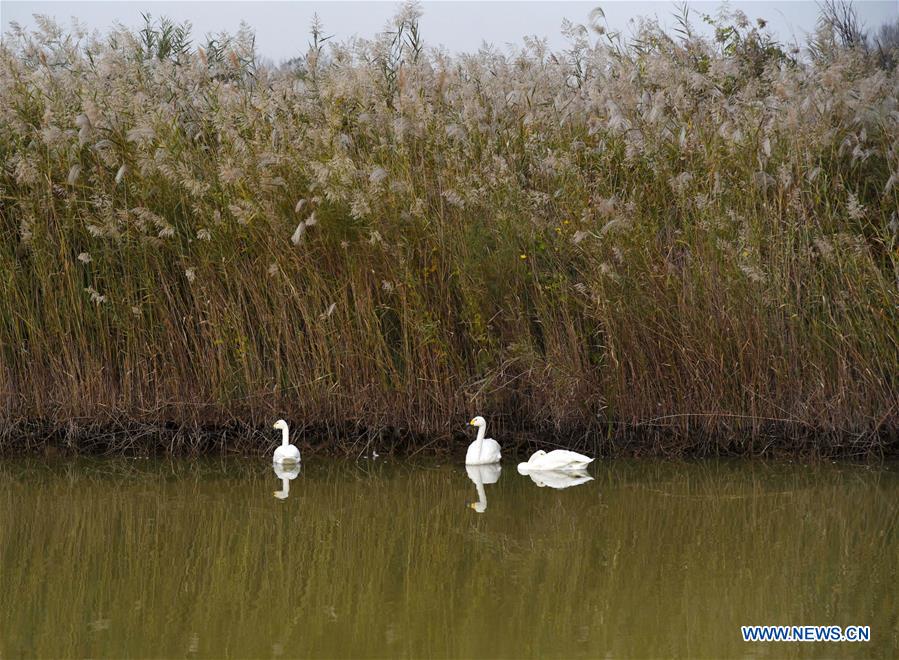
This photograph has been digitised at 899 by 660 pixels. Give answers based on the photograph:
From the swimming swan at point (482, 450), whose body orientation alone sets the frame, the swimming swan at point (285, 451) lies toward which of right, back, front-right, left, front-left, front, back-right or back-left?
front-right

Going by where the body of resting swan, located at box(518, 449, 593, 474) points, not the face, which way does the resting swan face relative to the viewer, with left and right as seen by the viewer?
facing to the left of the viewer

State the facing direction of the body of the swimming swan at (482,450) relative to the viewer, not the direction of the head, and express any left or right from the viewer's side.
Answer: facing the viewer and to the left of the viewer

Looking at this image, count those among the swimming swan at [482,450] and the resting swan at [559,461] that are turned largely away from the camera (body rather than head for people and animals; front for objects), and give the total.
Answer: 0

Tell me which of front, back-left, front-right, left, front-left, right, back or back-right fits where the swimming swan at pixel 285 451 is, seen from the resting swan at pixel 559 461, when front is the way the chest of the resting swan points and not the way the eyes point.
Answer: front
